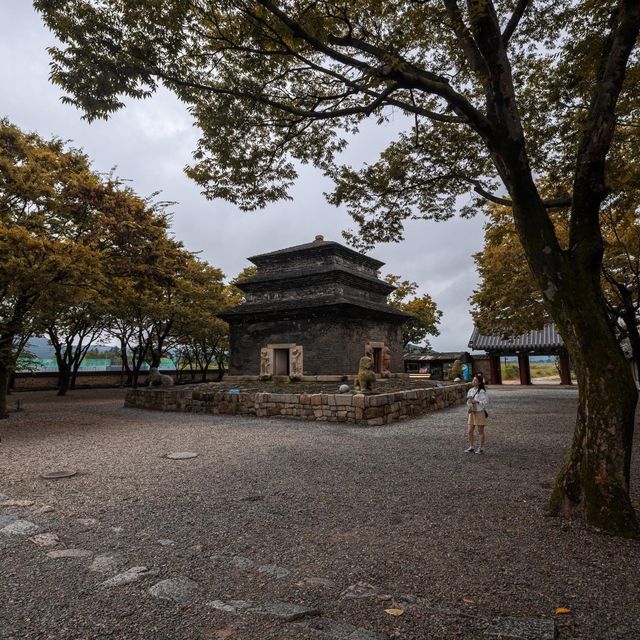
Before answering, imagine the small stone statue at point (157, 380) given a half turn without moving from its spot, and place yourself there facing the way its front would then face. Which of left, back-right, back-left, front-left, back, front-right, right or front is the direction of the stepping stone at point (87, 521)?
right

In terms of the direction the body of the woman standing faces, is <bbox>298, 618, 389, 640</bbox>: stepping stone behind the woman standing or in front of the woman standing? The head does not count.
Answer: in front

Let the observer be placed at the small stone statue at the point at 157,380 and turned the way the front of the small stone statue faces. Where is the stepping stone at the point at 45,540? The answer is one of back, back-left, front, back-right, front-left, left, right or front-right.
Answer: left

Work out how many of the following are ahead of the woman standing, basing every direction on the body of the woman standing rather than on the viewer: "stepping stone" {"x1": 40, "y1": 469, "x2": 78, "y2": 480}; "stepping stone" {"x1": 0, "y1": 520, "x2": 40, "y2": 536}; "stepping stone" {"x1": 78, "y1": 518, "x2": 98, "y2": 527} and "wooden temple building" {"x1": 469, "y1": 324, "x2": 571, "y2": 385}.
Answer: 3

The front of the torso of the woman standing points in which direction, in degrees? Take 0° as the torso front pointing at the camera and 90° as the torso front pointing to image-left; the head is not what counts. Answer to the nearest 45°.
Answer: approximately 45°

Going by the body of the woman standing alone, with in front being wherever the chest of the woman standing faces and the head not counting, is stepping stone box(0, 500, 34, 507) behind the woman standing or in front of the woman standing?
in front

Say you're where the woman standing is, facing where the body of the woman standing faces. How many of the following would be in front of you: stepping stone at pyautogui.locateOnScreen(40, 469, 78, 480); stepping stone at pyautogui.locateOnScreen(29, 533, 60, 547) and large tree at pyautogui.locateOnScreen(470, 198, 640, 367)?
2

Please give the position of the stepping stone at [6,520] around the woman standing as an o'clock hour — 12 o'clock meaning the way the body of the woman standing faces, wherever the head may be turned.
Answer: The stepping stone is roughly at 12 o'clock from the woman standing.

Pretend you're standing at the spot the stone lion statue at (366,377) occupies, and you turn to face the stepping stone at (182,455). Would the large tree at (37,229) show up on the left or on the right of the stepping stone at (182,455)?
right

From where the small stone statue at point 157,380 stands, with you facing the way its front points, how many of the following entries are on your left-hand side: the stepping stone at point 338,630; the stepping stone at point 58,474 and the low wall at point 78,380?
2

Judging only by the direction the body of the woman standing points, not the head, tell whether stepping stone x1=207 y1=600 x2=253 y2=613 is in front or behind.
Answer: in front

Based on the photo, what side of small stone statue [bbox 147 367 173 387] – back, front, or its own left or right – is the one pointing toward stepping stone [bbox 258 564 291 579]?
left

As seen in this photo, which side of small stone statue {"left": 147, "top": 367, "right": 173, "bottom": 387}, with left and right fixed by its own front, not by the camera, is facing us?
left

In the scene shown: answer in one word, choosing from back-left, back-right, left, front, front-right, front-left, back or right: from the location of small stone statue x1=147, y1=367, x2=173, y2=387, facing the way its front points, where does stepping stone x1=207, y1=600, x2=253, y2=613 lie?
left

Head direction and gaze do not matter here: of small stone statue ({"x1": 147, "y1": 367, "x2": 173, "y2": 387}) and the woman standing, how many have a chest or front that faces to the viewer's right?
0
